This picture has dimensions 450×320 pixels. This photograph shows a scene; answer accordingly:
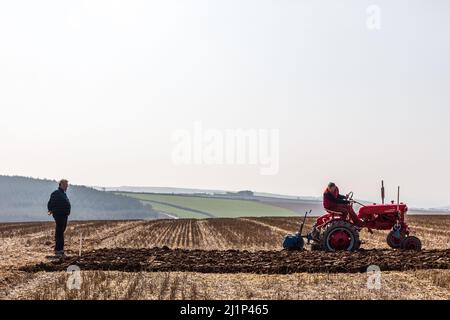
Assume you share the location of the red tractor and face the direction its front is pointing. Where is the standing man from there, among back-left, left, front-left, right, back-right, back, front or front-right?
back

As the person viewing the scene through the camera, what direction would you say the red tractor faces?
facing to the right of the viewer
